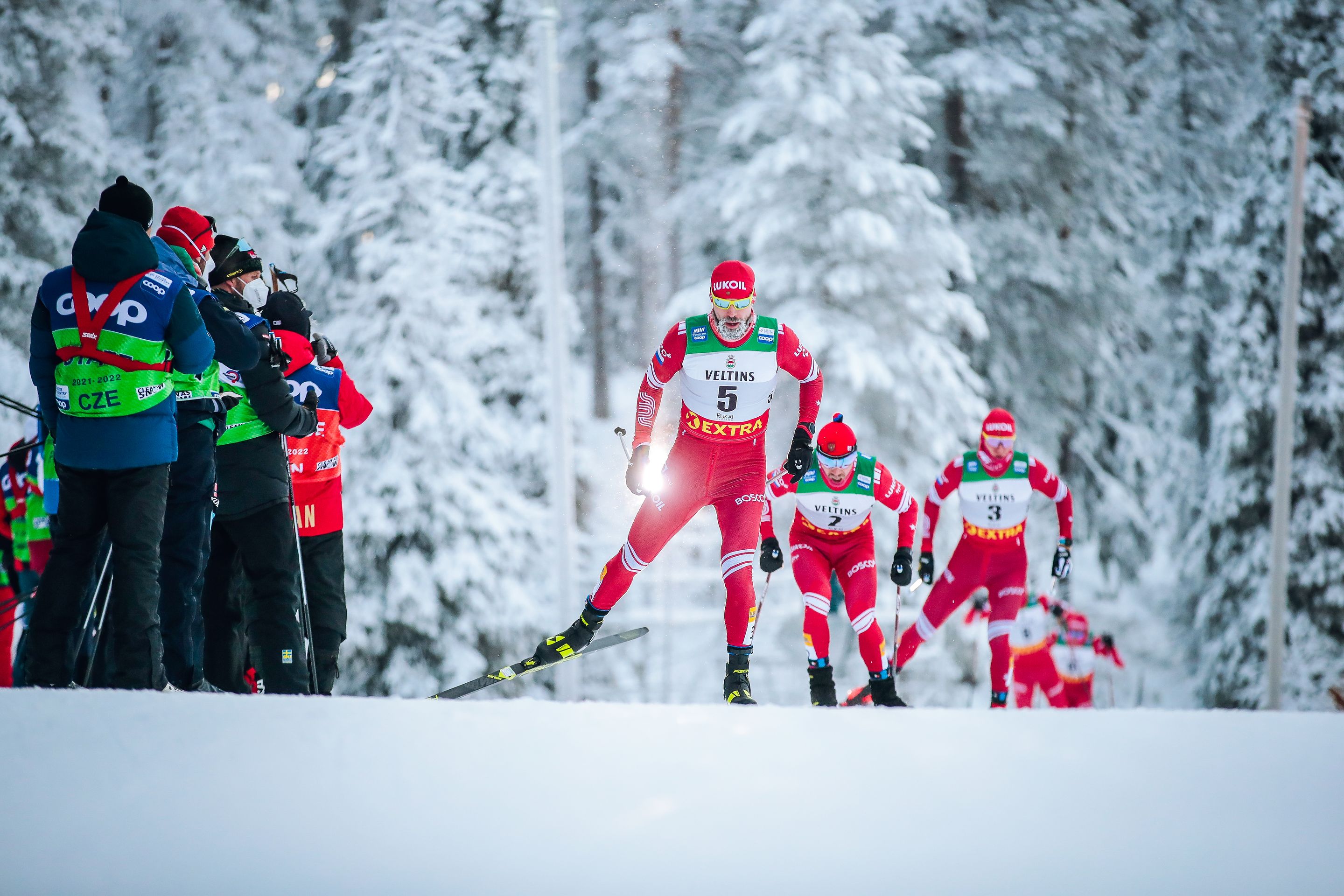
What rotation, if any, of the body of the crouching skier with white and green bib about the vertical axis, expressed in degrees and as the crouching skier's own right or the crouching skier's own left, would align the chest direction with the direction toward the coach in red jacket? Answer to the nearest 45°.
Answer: approximately 45° to the crouching skier's own right

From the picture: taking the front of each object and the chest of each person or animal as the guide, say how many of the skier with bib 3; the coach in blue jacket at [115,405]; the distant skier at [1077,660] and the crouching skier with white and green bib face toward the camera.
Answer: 3

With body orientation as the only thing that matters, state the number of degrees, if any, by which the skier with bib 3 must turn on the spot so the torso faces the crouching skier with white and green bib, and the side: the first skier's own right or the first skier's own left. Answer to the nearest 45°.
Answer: approximately 45° to the first skier's own right

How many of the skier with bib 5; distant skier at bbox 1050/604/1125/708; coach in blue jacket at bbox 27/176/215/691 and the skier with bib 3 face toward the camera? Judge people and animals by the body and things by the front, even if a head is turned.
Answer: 3

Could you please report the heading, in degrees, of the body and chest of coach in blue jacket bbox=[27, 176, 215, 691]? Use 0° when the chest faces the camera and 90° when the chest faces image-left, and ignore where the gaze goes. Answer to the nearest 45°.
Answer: approximately 225°

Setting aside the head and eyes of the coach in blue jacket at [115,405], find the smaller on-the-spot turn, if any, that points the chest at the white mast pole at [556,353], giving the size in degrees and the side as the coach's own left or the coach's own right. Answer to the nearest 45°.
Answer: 0° — they already face it

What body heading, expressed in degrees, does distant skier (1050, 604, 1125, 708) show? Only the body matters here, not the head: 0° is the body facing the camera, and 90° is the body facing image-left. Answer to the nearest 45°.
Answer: approximately 0°

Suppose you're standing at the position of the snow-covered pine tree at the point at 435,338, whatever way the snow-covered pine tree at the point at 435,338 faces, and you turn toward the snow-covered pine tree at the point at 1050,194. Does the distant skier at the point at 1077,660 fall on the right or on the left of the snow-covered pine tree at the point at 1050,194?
right

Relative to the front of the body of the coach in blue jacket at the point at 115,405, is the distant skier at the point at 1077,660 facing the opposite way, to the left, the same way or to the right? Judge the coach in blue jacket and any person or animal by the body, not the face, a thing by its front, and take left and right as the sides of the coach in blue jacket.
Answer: the opposite way
